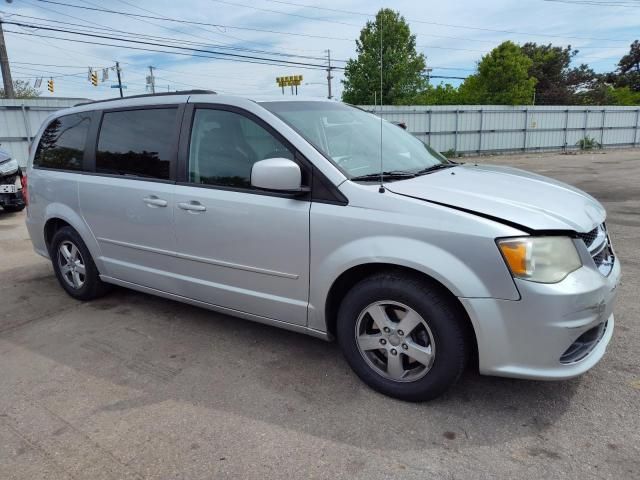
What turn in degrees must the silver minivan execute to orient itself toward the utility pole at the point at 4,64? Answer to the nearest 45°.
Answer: approximately 180°

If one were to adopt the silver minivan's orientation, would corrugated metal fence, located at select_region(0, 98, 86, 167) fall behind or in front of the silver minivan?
behind

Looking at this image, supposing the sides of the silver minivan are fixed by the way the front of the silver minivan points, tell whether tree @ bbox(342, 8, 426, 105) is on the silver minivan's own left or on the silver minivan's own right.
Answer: on the silver minivan's own left

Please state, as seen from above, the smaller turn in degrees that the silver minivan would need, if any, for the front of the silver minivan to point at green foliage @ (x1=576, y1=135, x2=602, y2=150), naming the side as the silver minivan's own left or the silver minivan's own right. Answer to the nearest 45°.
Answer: approximately 90° to the silver minivan's own left

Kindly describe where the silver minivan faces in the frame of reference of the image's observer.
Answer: facing the viewer and to the right of the viewer

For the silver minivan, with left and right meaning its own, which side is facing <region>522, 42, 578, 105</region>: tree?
left

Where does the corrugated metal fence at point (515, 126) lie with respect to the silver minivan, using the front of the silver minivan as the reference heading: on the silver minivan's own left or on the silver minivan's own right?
on the silver minivan's own left

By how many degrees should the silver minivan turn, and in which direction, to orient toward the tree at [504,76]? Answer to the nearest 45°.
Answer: approximately 135° to its left
